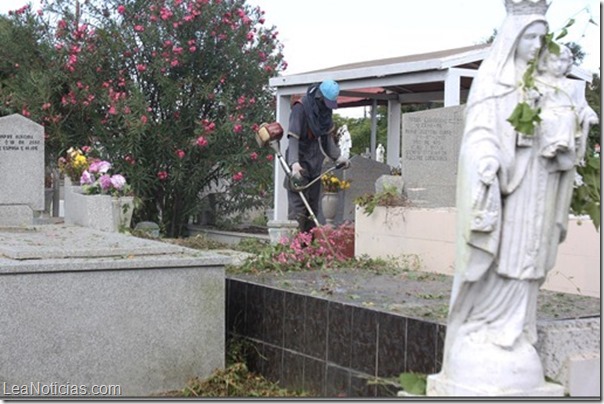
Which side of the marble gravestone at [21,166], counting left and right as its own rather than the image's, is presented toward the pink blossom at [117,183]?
left

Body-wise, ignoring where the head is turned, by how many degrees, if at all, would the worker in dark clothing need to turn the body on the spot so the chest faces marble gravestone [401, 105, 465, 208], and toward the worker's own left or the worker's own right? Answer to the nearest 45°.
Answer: approximately 45° to the worker's own left

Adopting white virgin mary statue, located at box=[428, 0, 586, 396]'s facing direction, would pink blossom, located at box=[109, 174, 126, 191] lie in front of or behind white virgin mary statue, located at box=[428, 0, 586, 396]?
behind

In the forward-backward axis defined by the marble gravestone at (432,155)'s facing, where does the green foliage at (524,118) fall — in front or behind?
in front

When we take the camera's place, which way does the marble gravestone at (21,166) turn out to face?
facing the viewer

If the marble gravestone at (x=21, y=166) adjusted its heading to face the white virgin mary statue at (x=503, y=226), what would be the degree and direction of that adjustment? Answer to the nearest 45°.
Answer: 0° — it already faces it

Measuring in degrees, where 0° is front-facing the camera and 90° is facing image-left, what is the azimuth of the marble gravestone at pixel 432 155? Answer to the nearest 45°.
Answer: approximately 0°

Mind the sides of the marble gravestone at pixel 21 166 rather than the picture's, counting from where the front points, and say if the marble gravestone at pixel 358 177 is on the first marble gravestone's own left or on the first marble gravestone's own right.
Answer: on the first marble gravestone's own left
